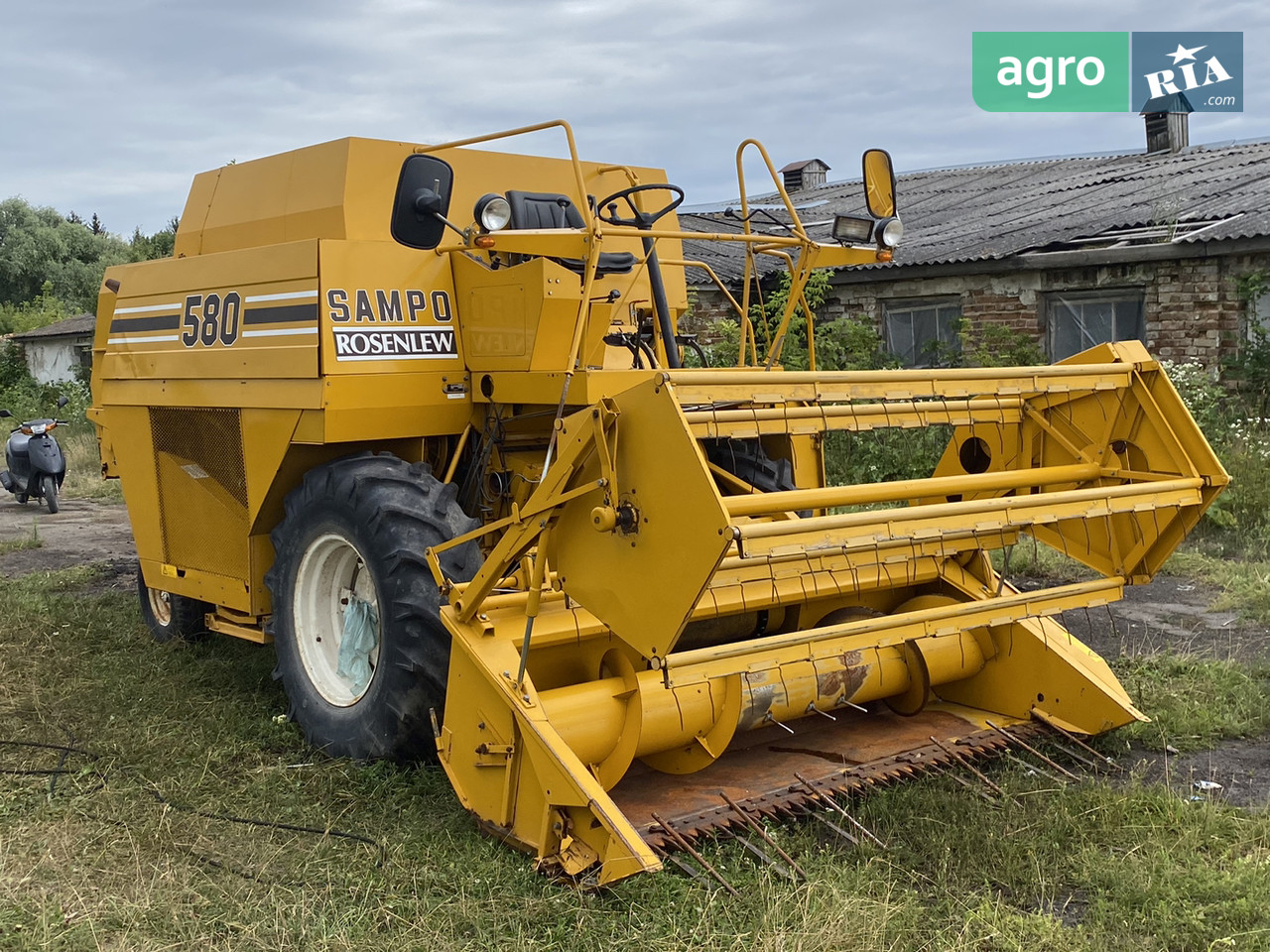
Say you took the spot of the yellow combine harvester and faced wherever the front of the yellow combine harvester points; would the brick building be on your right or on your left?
on your left

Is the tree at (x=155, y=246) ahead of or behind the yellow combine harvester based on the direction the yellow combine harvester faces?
behind

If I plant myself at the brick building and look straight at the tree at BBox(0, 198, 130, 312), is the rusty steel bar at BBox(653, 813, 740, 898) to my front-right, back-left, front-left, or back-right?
back-left

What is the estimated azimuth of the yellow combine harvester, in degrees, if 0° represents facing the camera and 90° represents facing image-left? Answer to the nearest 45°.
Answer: approximately 315°

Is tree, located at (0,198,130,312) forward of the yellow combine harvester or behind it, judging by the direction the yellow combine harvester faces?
behind

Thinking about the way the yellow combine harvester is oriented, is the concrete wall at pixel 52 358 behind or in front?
behind
